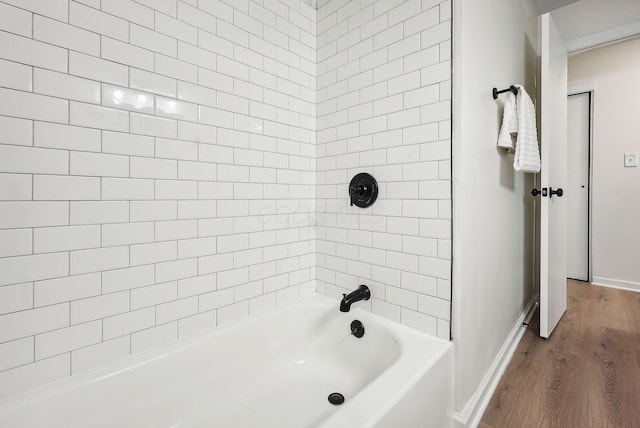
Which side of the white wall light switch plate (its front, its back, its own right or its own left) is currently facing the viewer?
front

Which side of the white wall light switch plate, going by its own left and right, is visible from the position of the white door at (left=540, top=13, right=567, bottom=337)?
front

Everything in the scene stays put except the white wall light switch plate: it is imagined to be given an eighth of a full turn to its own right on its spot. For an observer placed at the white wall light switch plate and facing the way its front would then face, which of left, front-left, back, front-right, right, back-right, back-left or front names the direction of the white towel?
front-left

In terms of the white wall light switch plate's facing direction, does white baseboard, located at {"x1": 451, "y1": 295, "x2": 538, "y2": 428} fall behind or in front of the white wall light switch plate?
in front

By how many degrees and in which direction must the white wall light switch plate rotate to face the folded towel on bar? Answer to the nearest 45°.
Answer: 0° — it already faces it

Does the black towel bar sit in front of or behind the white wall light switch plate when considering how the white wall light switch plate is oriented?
in front

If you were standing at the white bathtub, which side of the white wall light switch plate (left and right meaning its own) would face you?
front
